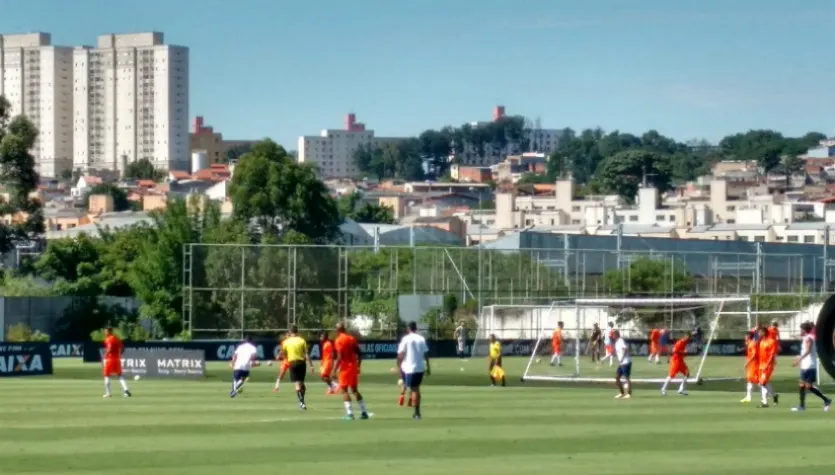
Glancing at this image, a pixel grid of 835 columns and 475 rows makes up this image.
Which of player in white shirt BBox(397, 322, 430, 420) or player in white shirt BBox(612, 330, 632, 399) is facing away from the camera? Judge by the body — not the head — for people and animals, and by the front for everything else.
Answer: player in white shirt BBox(397, 322, 430, 420)

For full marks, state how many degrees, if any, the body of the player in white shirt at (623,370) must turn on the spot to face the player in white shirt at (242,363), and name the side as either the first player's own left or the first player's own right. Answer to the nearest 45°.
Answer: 0° — they already face them

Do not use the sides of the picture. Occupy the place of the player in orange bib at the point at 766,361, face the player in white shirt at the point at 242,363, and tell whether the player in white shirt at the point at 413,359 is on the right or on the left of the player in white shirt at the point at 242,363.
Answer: left

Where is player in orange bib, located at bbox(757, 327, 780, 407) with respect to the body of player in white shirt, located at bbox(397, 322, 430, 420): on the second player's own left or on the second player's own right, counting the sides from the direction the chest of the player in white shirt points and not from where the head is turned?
on the second player's own right

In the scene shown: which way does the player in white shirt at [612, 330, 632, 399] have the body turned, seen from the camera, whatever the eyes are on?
to the viewer's left

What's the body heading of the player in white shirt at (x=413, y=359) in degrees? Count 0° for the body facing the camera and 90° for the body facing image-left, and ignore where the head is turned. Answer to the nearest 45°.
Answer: approximately 180°

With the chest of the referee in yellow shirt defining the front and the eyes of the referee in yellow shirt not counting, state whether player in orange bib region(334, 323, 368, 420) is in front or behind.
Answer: behind

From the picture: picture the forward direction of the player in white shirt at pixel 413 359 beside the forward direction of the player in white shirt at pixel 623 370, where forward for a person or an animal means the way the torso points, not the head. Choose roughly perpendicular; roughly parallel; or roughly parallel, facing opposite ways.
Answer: roughly perpendicular

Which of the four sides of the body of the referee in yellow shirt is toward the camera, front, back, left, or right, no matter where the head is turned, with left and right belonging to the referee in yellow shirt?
back
